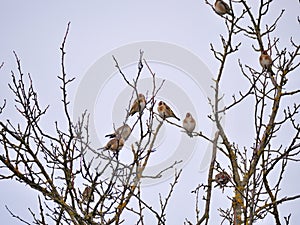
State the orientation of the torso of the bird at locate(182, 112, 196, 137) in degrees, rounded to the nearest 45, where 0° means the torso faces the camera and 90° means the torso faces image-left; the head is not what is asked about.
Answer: approximately 0°
